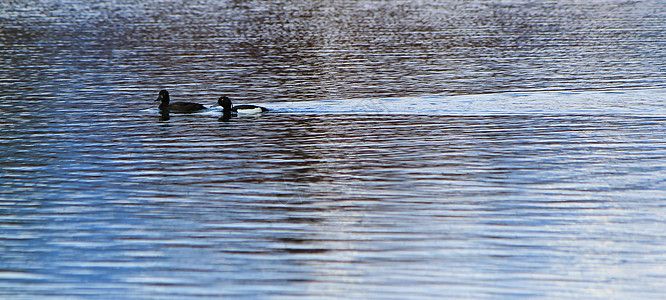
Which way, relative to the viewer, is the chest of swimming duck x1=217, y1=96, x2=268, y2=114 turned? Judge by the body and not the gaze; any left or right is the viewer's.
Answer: facing to the left of the viewer

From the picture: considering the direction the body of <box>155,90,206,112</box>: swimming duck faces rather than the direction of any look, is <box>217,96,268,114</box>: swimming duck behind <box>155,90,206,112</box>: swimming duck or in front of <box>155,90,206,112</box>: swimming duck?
behind

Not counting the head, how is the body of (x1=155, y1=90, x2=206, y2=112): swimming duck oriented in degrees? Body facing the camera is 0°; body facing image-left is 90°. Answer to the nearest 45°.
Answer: approximately 90°

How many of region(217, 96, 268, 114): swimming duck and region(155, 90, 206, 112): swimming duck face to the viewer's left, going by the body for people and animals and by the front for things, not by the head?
2
